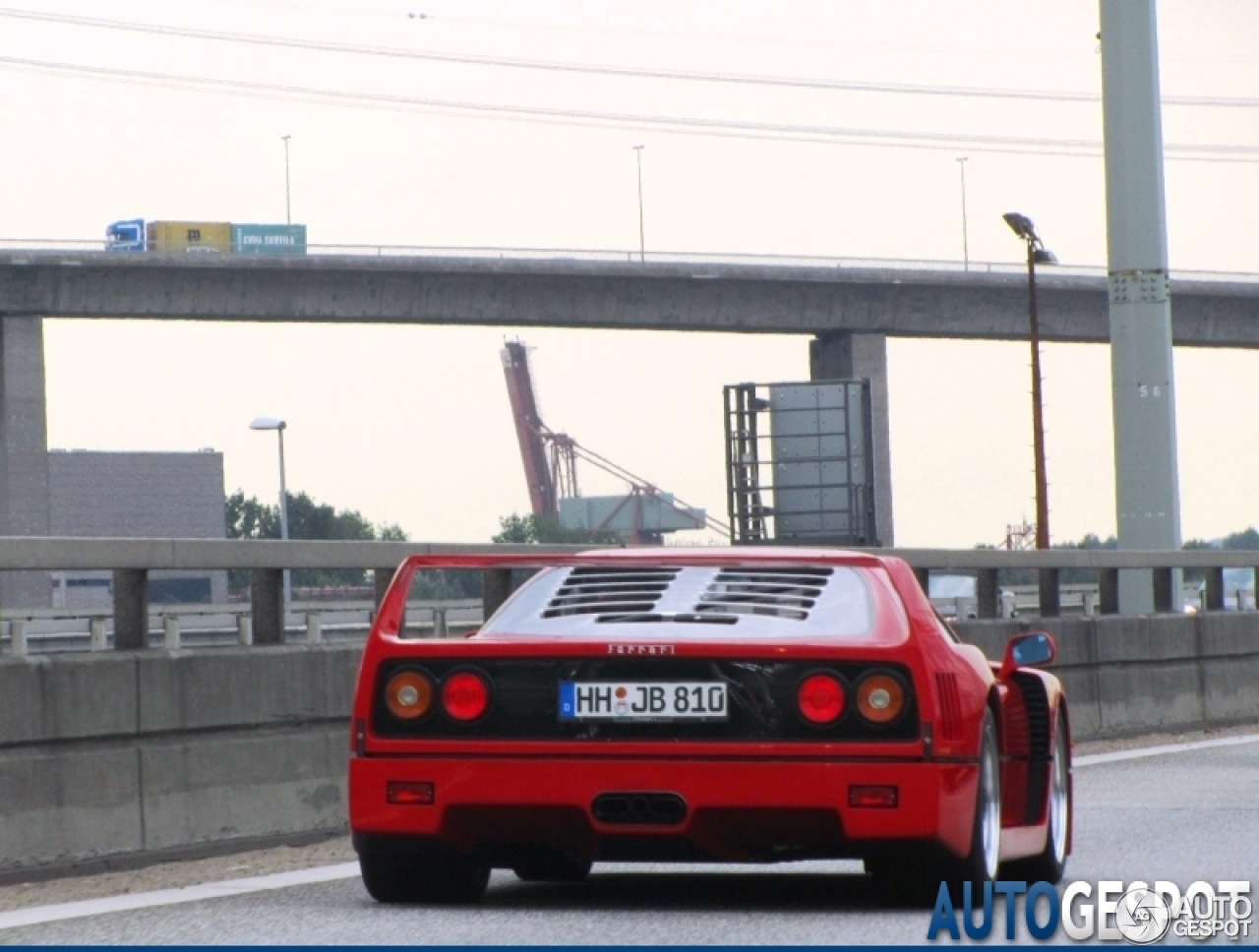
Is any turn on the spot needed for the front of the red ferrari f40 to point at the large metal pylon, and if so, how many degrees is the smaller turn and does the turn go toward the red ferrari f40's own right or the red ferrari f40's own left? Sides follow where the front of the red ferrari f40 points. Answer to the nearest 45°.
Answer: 0° — it already faces it

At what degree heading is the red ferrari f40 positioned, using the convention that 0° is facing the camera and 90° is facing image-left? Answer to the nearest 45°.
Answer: approximately 180°
